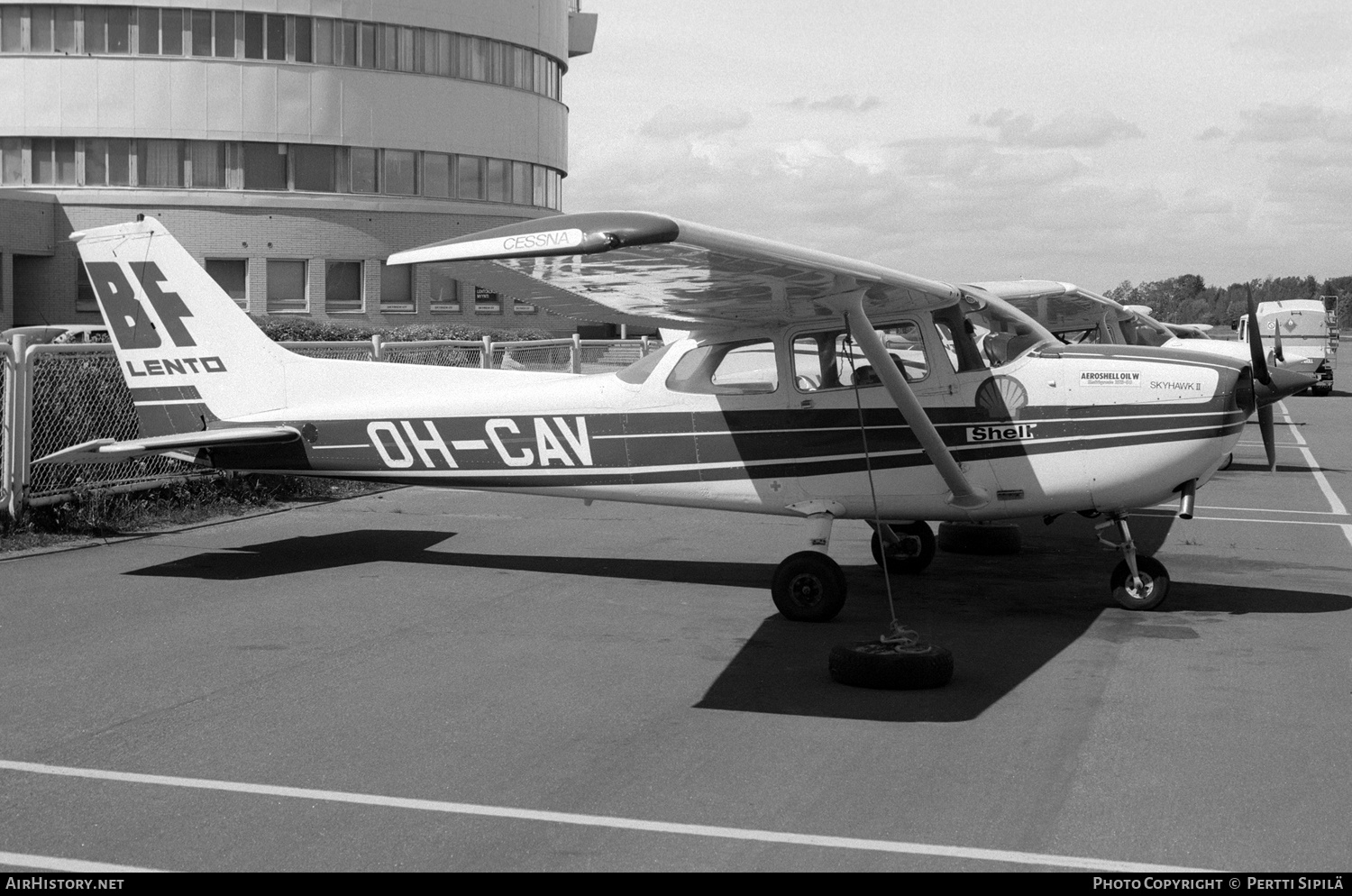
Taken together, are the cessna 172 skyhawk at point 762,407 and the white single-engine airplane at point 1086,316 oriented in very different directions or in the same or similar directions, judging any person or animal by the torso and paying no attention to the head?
same or similar directions

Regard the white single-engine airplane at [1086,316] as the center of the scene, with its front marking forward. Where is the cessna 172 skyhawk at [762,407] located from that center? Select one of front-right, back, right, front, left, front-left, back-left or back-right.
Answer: right

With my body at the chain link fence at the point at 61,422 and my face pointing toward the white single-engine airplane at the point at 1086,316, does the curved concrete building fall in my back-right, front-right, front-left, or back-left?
front-left

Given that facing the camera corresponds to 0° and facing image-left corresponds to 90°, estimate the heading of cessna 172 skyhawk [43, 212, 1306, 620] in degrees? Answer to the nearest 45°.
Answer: approximately 270°

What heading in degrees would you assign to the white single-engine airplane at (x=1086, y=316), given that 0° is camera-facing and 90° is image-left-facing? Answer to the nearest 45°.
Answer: approximately 270°

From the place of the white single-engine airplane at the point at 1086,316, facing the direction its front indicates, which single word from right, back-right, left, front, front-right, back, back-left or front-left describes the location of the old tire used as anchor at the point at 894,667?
right

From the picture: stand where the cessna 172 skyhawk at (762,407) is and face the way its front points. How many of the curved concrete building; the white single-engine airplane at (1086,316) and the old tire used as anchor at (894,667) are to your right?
1

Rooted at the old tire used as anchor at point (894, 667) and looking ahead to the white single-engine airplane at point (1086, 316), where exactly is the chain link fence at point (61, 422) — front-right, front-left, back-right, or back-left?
front-left

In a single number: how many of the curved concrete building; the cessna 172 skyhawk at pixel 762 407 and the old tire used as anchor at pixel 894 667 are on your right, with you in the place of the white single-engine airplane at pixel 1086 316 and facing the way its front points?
2

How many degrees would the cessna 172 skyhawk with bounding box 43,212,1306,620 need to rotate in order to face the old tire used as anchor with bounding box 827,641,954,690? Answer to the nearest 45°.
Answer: approximately 90° to its right

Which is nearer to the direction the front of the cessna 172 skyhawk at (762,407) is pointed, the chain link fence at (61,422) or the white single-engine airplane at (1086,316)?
the white single-engine airplane

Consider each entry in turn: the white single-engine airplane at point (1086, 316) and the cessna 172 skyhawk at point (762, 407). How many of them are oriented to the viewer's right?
2

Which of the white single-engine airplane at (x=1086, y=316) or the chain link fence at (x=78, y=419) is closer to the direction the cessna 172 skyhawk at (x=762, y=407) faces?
the white single-engine airplane

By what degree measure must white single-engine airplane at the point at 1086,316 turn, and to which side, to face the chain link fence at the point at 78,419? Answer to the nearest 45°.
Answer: approximately 135° to its right

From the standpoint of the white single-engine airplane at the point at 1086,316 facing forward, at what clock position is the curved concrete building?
The curved concrete building is roughly at 7 o'clock from the white single-engine airplane.

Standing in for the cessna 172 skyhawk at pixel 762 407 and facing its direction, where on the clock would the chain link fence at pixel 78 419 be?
The chain link fence is roughly at 7 o'clock from the cessna 172 skyhawk.
